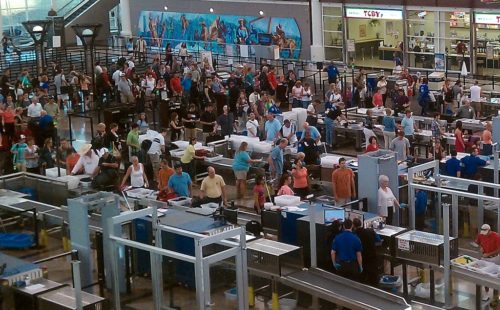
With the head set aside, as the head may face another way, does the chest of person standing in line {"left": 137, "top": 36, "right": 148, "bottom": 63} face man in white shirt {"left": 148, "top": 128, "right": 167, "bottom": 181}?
yes

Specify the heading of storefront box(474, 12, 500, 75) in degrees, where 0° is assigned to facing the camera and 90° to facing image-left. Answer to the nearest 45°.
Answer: approximately 0°

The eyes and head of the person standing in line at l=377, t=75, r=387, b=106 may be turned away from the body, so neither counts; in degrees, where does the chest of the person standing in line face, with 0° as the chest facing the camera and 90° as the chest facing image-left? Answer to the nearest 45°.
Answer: approximately 45°

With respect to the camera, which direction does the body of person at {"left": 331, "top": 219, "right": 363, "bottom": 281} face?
away from the camera

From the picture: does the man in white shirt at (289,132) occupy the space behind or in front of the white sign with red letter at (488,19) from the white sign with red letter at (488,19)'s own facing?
in front

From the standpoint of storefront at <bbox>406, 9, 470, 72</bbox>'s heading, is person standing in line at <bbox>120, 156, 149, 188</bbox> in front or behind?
in front

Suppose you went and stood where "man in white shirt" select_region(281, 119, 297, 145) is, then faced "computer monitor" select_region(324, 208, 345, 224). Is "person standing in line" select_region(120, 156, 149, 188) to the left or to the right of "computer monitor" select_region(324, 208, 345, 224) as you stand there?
right

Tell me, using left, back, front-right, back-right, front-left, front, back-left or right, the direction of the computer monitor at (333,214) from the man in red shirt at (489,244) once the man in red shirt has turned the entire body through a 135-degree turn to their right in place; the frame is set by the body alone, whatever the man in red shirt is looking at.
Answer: left

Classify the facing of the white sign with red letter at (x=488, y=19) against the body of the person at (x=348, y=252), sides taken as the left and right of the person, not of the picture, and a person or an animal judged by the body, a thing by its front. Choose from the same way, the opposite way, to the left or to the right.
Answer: the opposite way
